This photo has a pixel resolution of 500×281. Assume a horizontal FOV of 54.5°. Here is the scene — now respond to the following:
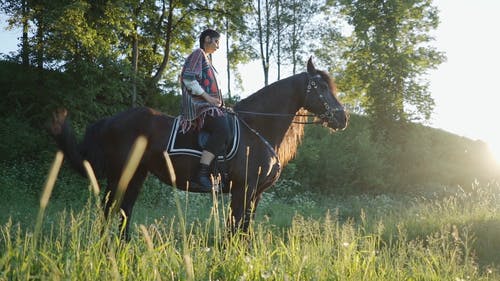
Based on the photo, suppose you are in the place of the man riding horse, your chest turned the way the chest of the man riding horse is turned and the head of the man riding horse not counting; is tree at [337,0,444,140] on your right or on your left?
on your left

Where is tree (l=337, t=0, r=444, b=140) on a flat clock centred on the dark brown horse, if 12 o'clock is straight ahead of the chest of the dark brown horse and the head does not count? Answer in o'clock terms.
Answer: The tree is roughly at 10 o'clock from the dark brown horse.

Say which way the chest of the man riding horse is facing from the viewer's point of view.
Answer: to the viewer's right

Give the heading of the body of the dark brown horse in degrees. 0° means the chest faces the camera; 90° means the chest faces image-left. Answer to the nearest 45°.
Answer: approximately 270°
